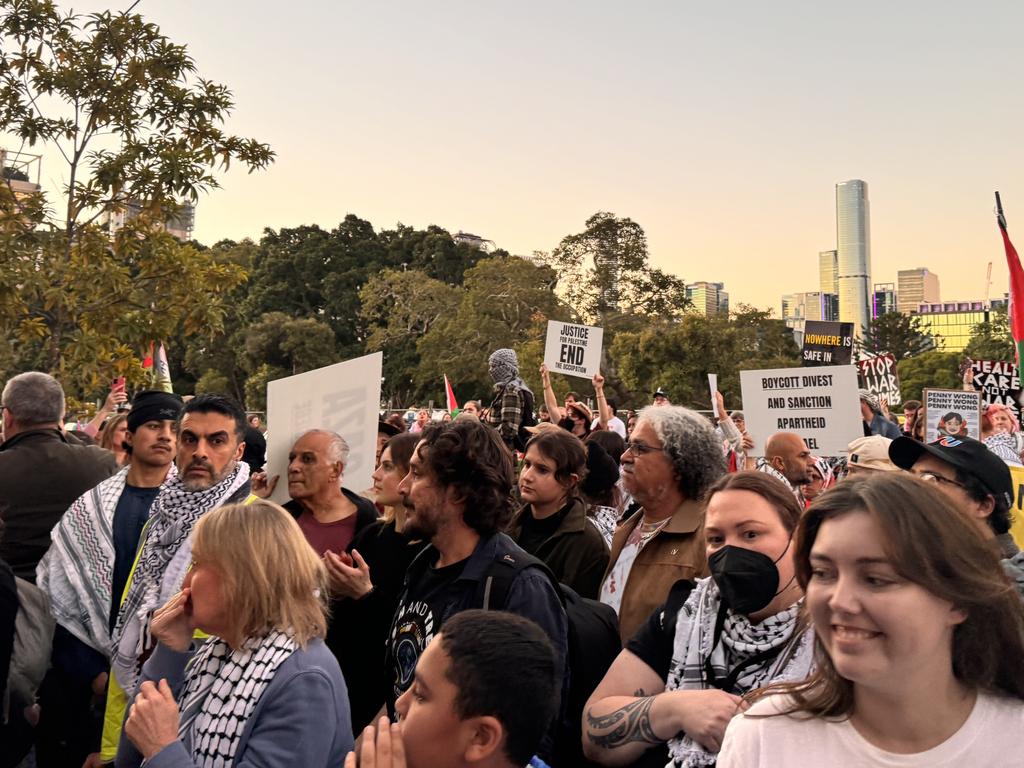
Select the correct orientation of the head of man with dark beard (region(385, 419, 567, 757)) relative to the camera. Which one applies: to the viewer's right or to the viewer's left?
to the viewer's left

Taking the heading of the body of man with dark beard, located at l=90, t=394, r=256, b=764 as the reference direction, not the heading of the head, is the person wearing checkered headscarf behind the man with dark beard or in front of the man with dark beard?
behind

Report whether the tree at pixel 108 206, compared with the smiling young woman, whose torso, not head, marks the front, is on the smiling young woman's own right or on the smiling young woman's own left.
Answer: on the smiling young woman's own right

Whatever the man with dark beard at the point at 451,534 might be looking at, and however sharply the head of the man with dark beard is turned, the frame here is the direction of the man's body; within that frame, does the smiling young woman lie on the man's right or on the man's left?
on the man's left

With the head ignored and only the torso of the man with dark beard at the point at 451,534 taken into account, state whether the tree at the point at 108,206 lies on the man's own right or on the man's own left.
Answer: on the man's own right

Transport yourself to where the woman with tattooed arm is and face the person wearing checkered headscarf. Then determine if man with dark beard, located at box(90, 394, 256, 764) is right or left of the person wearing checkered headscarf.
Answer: left

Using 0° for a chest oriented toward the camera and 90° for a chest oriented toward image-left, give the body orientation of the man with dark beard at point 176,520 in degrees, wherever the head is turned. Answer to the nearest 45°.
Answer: approximately 45°

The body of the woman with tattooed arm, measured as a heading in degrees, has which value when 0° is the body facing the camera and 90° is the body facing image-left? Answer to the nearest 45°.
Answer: approximately 45°

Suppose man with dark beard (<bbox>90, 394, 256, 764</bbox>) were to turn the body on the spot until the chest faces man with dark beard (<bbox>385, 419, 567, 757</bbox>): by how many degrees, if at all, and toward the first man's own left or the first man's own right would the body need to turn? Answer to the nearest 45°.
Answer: approximately 90° to the first man's own left

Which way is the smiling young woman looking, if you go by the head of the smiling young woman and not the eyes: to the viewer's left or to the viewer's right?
to the viewer's left
